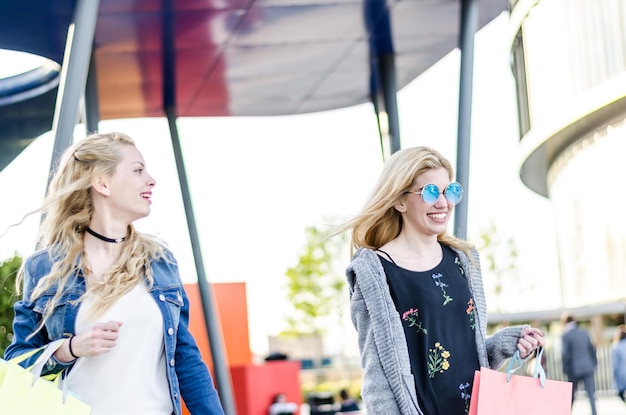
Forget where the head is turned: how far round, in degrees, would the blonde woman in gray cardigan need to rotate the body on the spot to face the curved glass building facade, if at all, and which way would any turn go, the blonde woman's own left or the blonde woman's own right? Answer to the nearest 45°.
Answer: approximately 135° to the blonde woman's own left

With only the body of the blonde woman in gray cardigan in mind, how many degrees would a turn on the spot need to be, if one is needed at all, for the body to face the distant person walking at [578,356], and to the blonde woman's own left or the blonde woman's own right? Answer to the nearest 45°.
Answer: approximately 135° to the blonde woman's own left

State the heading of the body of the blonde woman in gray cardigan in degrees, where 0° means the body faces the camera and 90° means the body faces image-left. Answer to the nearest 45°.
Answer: approximately 315°

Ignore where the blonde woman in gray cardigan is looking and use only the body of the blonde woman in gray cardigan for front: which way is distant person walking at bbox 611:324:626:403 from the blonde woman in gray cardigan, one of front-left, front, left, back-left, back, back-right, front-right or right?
back-left

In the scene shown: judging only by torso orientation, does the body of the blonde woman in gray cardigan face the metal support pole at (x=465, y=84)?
no

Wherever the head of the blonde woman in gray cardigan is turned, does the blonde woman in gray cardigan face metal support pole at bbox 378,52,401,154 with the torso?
no

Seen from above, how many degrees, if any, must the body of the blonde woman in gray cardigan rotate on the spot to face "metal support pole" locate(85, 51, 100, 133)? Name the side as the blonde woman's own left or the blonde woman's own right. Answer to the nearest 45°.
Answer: approximately 180°

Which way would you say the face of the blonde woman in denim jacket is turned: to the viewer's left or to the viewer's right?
to the viewer's right

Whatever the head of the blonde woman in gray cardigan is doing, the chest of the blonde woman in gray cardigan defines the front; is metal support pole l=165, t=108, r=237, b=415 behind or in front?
behind

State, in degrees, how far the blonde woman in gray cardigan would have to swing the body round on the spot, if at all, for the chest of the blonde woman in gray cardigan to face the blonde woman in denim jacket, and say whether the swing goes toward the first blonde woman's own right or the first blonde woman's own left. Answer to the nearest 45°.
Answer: approximately 135° to the first blonde woman's own right

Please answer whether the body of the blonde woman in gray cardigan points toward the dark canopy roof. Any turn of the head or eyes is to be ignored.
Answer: no
